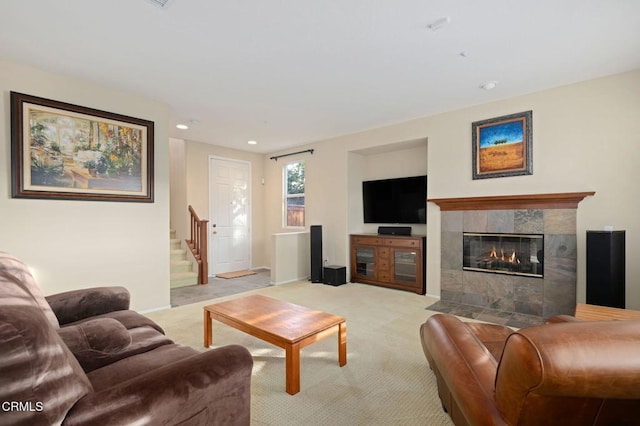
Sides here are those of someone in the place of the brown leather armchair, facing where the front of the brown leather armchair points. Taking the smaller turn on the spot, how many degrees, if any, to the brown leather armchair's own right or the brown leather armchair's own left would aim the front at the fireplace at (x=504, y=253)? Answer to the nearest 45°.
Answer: approximately 45° to the brown leather armchair's own right

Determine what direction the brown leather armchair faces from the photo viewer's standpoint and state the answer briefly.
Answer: facing away from the viewer and to the left of the viewer

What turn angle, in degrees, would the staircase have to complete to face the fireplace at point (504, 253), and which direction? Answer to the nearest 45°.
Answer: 0° — it already faces it

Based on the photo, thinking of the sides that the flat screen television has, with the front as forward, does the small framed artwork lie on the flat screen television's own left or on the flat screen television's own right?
on the flat screen television's own left

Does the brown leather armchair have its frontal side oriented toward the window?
yes

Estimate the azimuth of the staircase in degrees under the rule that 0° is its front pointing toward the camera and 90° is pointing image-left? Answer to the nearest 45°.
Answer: approximately 315°

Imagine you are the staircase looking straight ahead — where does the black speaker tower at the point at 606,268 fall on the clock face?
The black speaker tower is roughly at 12 o'clock from the staircase.
